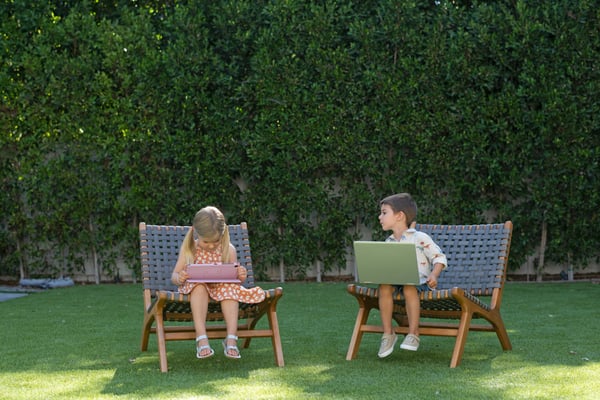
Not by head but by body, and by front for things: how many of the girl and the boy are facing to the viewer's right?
0

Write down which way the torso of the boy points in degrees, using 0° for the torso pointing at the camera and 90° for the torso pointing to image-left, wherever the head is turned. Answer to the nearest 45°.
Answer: approximately 45°

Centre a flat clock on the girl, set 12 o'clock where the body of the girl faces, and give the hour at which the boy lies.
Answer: The boy is roughly at 9 o'clock from the girl.

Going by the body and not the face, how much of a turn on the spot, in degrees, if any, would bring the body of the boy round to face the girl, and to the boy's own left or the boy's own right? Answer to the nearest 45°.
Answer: approximately 45° to the boy's own right

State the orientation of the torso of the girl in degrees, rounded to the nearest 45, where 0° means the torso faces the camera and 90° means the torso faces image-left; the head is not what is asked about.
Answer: approximately 0°

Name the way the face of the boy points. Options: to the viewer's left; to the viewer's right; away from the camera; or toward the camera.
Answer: to the viewer's left
